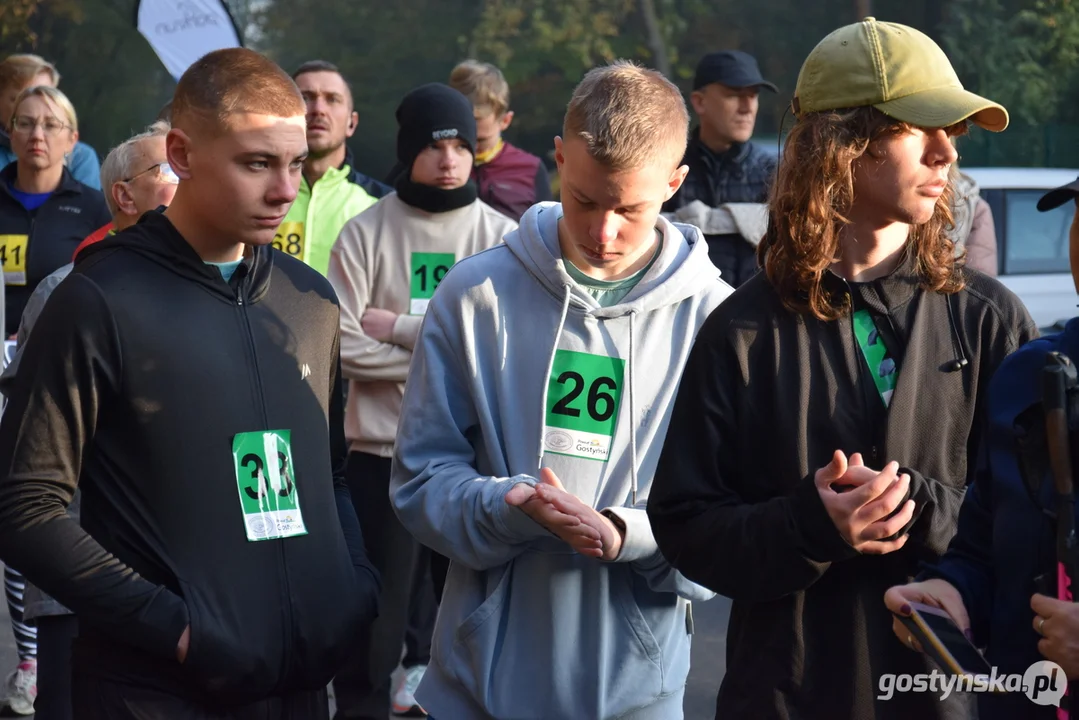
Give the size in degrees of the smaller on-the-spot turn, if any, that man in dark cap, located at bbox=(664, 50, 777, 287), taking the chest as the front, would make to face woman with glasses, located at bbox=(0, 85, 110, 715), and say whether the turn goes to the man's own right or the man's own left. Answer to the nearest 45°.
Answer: approximately 135° to the man's own right

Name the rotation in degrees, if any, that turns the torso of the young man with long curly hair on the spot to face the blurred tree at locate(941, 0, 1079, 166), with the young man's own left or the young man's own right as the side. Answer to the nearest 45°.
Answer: approximately 135° to the young man's own left

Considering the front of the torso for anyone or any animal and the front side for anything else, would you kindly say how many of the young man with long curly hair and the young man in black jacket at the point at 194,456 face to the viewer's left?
0

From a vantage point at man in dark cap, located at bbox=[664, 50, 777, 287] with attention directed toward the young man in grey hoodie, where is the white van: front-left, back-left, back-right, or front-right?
back-left

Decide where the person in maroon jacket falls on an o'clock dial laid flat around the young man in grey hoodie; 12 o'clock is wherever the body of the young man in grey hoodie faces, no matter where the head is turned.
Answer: The person in maroon jacket is roughly at 6 o'clock from the young man in grey hoodie.

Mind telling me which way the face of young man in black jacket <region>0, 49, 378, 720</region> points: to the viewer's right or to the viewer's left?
to the viewer's right

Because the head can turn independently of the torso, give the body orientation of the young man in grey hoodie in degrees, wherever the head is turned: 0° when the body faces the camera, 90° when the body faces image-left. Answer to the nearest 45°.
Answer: approximately 0°

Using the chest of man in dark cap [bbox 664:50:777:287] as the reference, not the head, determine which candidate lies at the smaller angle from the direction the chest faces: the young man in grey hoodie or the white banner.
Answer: the young man in grey hoodie

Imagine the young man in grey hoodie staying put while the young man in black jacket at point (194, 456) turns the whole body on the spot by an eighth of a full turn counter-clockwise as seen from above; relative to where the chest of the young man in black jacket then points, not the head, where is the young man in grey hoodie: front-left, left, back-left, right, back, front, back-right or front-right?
front

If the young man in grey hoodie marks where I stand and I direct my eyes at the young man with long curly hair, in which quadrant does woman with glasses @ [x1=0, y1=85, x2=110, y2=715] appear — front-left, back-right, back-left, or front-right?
back-left

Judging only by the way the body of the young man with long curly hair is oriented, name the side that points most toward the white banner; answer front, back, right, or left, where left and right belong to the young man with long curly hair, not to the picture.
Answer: back

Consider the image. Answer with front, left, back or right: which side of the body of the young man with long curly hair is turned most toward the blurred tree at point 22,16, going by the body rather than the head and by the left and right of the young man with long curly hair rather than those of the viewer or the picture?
back

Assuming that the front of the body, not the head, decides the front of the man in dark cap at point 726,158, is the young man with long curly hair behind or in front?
in front

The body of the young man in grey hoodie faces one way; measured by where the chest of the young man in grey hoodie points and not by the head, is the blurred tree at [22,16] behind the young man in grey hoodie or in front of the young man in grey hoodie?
behind
